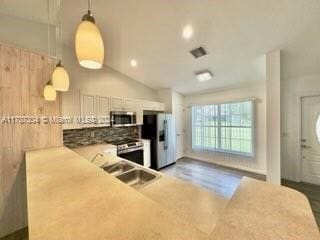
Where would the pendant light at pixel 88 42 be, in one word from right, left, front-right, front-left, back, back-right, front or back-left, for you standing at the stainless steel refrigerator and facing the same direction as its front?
front-right

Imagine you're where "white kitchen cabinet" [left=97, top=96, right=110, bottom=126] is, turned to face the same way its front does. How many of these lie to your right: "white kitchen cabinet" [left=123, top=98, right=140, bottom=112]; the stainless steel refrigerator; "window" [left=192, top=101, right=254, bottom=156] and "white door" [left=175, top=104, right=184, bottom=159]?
0

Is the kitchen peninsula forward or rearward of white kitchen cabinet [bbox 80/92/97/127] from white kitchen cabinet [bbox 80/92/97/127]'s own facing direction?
forward

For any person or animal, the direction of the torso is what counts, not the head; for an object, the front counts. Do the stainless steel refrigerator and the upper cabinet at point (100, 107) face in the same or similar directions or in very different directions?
same or similar directions

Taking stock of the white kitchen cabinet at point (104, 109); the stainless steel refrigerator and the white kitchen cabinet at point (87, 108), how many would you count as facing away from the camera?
0

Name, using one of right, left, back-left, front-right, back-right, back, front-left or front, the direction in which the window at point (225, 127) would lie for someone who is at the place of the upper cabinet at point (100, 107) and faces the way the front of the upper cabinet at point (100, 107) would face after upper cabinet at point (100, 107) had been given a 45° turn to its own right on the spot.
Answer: left

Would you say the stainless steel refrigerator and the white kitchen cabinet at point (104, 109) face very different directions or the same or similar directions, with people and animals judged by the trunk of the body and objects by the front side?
same or similar directions

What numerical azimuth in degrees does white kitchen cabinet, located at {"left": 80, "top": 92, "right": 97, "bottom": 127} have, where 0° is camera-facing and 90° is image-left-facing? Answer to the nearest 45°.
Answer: approximately 315°

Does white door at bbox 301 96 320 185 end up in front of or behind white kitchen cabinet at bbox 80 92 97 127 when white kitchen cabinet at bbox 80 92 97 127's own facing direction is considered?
in front

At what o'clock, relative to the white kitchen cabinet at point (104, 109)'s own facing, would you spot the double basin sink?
The double basin sink is roughly at 1 o'clock from the white kitchen cabinet.

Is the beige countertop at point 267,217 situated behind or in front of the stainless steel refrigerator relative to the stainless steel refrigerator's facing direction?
in front

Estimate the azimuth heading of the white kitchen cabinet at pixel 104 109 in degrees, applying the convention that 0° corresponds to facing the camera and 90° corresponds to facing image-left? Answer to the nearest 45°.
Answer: approximately 315°
